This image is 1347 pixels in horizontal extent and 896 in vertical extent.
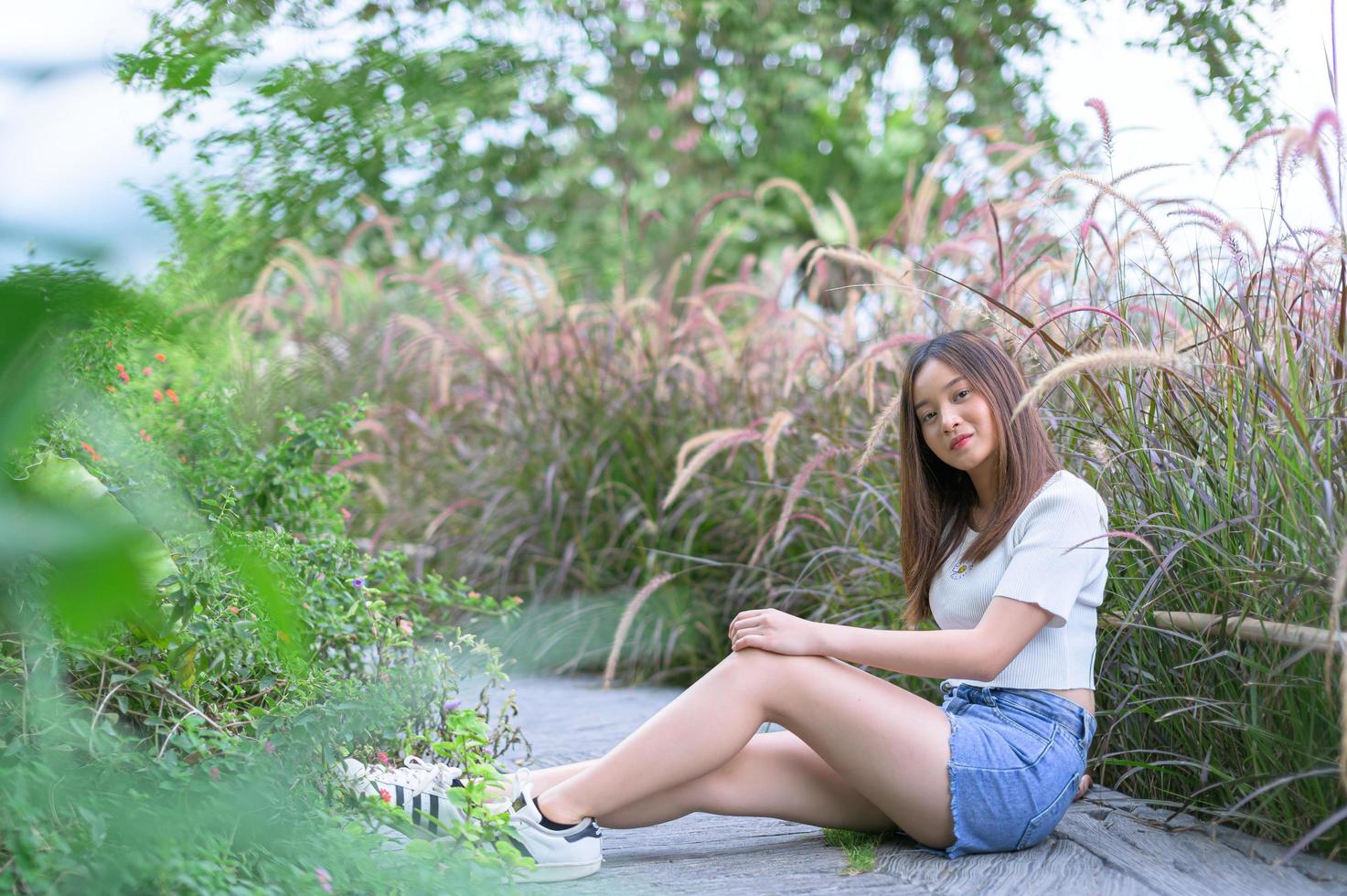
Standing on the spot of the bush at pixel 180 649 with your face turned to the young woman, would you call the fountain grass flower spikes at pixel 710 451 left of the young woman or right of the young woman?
left

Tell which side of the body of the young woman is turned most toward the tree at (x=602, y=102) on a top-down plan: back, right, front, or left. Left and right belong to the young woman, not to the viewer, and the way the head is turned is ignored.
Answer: right

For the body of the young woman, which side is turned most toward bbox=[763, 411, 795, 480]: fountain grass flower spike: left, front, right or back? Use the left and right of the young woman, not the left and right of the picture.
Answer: right

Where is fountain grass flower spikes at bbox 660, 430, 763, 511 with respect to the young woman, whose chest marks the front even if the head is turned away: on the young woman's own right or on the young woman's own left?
on the young woman's own right

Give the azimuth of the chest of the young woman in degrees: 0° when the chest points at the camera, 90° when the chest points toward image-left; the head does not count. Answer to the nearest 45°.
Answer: approximately 90°
